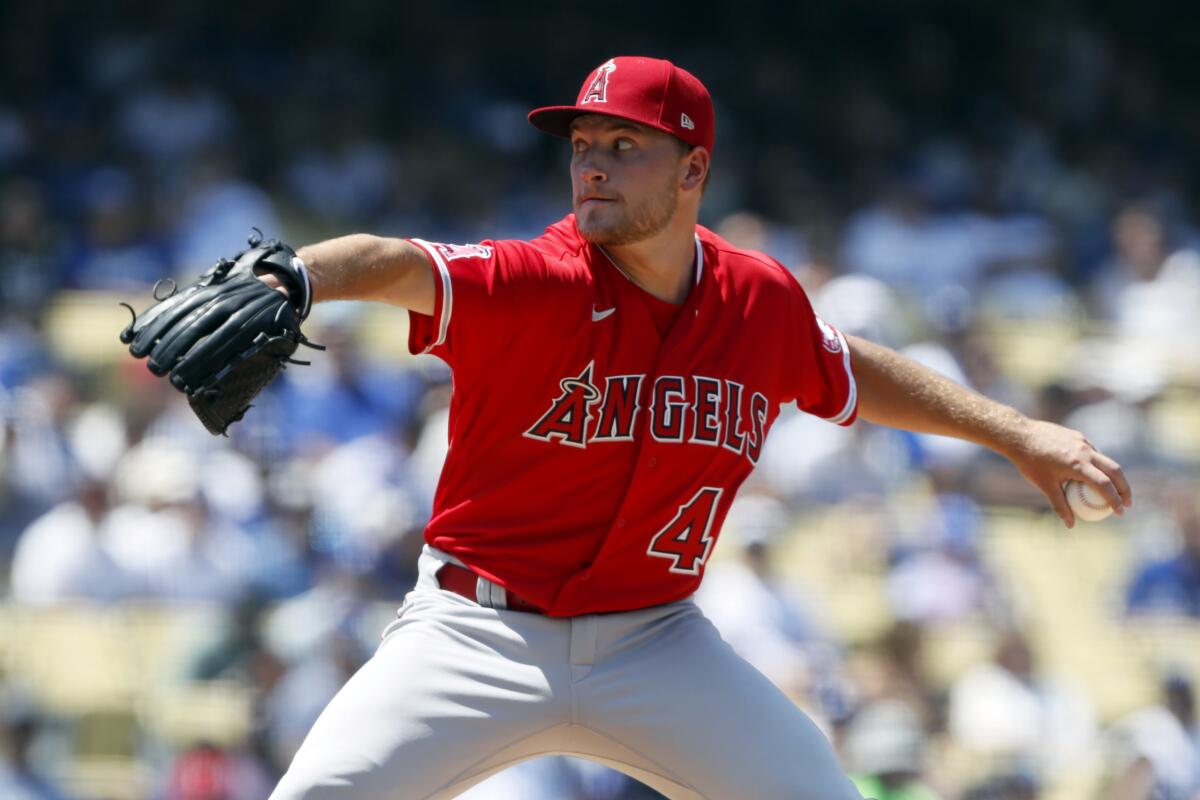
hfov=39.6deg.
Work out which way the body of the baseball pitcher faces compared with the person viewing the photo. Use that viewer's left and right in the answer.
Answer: facing the viewer
